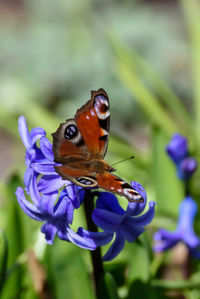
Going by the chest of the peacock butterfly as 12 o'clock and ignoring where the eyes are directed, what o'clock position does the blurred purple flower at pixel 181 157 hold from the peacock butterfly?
The blurred purple flower is roughly at 10 o'clock from the peacock butterfly.

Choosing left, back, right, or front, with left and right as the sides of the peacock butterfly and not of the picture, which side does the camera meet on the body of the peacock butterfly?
right

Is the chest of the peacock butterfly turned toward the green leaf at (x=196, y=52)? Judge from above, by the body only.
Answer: no
